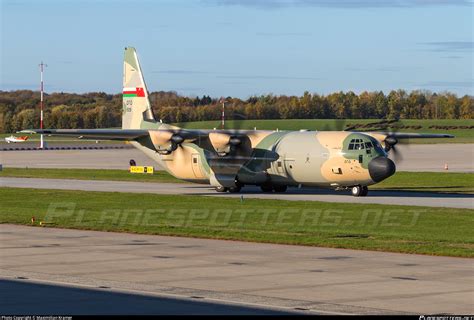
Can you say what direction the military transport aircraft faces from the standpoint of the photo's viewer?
facing the viewer and to the right of the viewer
